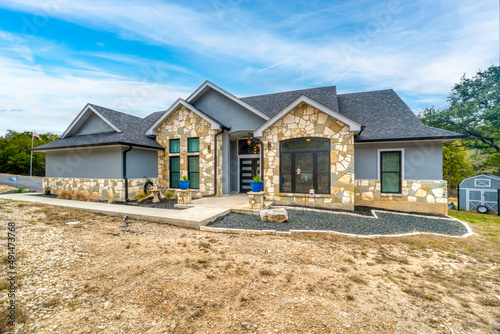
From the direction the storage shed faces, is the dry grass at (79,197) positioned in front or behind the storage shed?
in front

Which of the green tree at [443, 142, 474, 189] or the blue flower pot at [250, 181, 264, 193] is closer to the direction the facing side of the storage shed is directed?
the blue flower pot

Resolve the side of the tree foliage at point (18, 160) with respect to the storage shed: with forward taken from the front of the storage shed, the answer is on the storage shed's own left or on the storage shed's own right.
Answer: on the storage shed's own right

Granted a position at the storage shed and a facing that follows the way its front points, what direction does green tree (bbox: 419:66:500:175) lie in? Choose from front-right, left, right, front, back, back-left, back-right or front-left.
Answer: back

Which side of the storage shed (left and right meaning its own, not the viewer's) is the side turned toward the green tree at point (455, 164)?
back

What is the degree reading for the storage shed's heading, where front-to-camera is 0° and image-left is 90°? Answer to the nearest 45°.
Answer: approximately 0°
